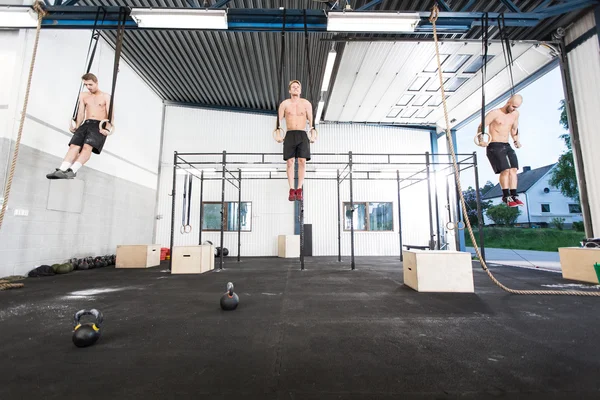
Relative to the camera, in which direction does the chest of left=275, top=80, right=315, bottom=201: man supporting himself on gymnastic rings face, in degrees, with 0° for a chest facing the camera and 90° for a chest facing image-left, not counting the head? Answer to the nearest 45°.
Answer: approximately 0°

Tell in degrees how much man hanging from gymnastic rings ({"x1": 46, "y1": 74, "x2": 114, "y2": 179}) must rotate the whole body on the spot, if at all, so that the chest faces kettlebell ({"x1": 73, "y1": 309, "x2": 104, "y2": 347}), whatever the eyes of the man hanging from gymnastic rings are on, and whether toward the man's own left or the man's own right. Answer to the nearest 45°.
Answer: approximately 45° to the man's own left

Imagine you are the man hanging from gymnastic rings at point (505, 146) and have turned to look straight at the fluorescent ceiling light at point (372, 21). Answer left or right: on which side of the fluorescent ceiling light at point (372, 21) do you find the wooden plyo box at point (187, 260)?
right

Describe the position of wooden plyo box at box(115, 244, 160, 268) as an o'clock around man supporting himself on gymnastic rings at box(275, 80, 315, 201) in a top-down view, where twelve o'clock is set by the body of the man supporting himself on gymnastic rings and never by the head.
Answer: The wooden plyo box is roughly at 4 o'clock from the man supporting himself on gymnastic rings.

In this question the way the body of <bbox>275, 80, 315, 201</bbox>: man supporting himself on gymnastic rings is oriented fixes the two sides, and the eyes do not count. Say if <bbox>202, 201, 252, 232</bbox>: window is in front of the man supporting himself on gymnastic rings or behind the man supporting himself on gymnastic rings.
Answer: behind

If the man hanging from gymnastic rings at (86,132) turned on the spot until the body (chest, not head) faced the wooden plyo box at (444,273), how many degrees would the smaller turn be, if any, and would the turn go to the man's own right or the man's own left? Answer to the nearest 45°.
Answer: approximately 90° to the man's own left

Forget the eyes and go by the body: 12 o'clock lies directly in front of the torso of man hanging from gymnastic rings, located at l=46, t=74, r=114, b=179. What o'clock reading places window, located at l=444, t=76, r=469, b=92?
The window is roughly at 8 o'clock from the man hanging from gymnastic rings.

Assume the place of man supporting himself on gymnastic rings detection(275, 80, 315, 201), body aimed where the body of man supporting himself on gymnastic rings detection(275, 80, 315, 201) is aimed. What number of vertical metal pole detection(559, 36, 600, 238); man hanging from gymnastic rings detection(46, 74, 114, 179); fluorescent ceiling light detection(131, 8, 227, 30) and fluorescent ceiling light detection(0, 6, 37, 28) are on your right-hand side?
3

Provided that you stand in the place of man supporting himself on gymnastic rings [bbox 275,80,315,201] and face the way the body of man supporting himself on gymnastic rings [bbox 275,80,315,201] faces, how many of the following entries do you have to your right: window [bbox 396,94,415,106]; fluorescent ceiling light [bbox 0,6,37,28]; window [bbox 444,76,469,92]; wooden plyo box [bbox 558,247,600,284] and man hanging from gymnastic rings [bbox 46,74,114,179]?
2

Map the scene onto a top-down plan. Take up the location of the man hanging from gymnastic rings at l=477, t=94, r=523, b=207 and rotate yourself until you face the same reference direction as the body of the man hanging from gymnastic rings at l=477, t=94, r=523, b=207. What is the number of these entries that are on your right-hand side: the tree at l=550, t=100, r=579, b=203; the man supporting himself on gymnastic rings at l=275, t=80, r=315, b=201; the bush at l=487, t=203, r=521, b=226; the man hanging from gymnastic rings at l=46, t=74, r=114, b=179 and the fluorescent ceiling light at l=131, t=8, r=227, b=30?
3
